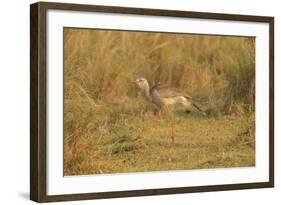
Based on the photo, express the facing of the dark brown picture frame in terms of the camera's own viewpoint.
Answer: facing the viewer and to the right of the viewer
